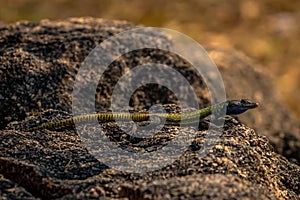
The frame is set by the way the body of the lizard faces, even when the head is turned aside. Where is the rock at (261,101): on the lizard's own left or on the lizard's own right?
on the lizard's own left

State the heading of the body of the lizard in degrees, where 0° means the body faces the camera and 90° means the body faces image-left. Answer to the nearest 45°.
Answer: approximately 270°
